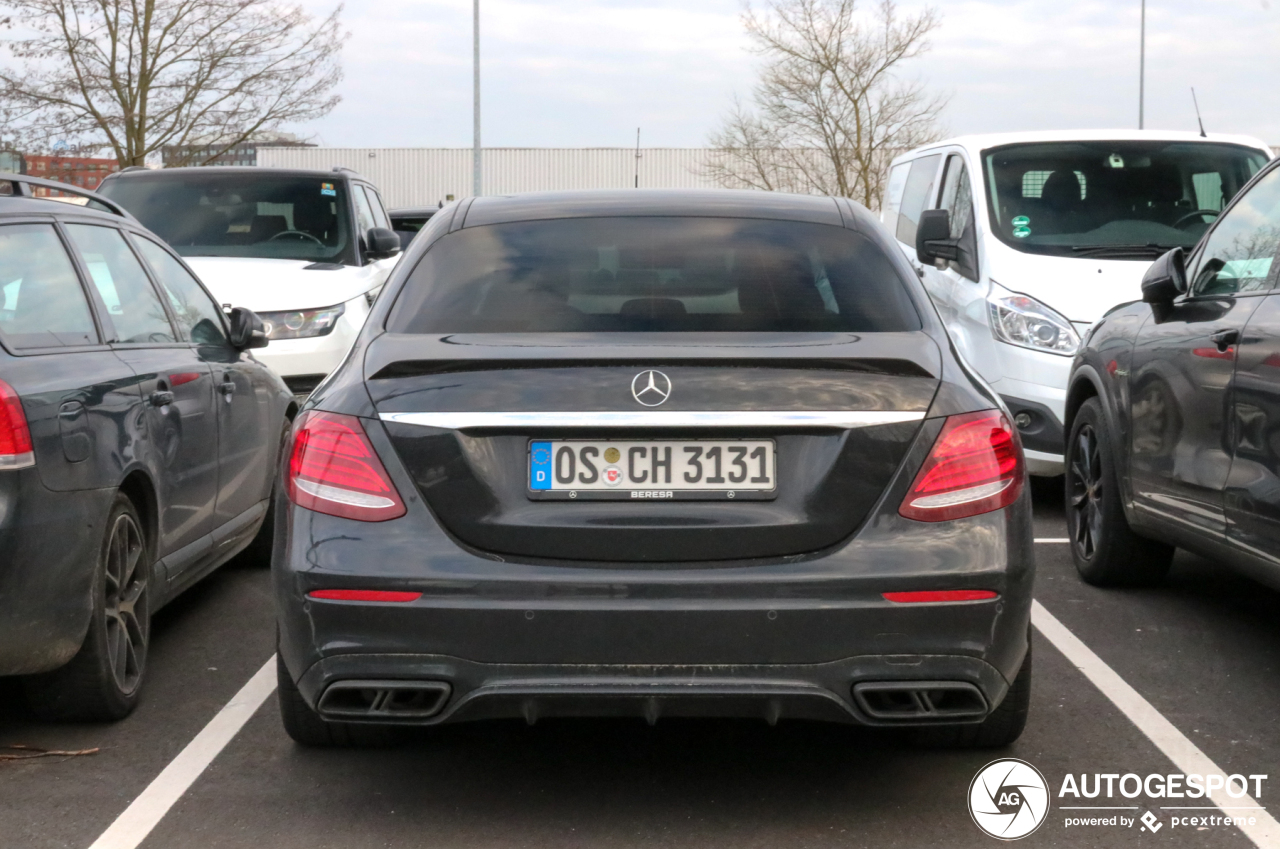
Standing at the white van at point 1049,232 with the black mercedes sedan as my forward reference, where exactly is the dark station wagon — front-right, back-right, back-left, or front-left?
front-right

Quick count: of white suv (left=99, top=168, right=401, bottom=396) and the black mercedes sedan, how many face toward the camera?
1

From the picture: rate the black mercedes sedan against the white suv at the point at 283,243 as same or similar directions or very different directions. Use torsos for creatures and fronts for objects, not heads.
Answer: very different directions

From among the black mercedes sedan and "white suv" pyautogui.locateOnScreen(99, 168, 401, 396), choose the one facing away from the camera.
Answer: the black mercedes sedan

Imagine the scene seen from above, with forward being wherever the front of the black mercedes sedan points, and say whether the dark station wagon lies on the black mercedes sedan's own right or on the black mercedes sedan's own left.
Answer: on the black mercedes sedan's own left

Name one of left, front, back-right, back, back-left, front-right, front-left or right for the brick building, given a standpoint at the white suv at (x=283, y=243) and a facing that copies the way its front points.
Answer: back

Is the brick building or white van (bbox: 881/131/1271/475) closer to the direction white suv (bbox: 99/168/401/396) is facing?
the white van

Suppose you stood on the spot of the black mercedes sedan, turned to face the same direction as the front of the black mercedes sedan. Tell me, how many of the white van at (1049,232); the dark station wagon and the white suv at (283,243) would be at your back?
0

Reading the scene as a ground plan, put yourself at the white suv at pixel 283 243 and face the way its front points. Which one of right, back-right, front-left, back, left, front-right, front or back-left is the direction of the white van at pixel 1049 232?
front-left

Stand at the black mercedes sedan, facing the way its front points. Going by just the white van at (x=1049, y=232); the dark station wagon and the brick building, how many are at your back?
0

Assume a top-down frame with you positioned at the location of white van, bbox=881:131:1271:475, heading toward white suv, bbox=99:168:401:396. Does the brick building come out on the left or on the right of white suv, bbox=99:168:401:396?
right

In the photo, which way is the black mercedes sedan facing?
away from the camera

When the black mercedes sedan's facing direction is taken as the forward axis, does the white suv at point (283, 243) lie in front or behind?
in front

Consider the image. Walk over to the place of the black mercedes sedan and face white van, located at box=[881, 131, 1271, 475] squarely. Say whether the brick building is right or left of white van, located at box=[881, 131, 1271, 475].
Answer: left

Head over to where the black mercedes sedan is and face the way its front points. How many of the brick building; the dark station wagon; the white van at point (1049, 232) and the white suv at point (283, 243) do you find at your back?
0

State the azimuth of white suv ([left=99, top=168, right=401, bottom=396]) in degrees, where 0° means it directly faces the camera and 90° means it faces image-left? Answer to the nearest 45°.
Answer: approximately 0°

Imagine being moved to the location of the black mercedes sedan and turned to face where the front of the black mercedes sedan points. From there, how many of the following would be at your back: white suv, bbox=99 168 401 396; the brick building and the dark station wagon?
0

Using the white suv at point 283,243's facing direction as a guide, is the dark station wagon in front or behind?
in front
